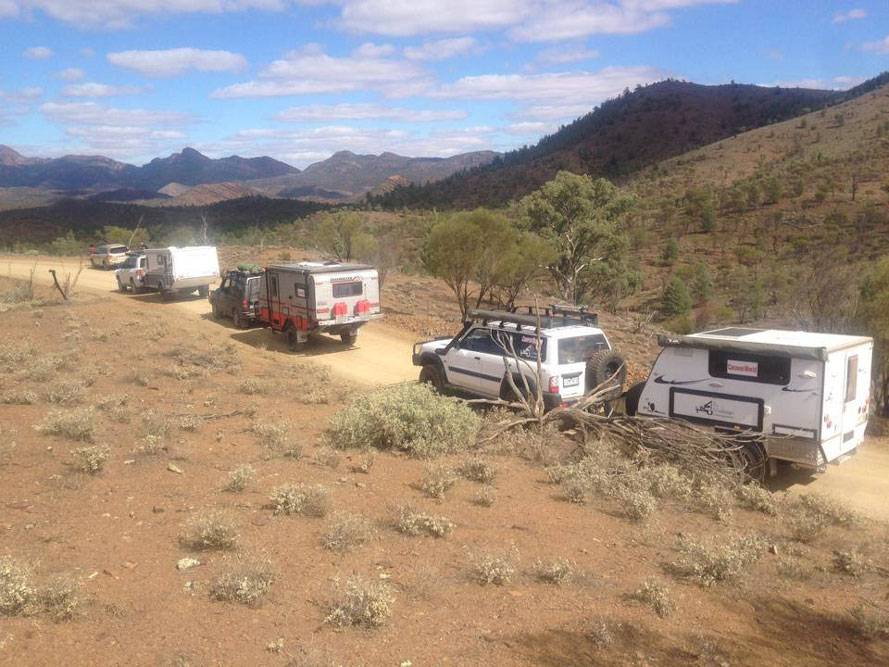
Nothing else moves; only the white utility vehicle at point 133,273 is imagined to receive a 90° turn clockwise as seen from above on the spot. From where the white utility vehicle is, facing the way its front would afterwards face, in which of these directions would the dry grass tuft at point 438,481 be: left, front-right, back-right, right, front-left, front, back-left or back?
back-right

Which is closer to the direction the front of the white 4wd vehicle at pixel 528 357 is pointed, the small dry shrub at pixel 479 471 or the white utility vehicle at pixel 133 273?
the white utility vehicle

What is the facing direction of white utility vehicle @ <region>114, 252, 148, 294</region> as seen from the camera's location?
facing away from the viewer and to the left of the viewer

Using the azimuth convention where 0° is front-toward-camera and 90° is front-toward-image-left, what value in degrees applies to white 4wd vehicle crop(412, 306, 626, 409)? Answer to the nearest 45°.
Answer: approximately 135°

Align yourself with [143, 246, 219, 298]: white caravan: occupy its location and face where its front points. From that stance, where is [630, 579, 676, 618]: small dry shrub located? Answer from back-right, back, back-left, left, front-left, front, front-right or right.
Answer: back-left

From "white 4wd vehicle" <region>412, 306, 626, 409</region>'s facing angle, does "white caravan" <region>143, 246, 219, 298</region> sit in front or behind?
in front

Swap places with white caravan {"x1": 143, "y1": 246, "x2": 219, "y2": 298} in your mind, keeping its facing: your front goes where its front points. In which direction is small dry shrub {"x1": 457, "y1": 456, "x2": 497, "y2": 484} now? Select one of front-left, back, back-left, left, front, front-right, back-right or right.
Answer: back-left

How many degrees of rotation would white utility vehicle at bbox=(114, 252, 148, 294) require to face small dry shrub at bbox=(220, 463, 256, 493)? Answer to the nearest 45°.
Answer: approximately 135° to its left

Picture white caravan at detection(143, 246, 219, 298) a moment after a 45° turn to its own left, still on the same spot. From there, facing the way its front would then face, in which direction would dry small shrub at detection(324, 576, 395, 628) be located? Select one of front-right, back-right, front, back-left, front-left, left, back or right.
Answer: left

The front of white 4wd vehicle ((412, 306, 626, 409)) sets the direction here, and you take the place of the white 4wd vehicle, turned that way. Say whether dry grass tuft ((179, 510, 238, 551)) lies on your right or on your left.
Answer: on your left

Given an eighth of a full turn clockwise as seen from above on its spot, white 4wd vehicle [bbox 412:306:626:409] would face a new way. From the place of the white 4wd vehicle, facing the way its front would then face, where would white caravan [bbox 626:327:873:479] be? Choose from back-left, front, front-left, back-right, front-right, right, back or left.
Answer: back-right

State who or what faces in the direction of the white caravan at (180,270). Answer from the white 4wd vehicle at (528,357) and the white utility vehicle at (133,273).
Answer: the white 4wd vehicle

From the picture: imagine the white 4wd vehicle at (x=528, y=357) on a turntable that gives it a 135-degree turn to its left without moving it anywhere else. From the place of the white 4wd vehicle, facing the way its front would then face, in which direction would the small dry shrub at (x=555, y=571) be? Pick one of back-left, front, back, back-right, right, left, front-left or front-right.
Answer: front

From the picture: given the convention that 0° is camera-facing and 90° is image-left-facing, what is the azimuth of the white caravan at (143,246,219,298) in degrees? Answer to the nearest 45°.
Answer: approximately 135°

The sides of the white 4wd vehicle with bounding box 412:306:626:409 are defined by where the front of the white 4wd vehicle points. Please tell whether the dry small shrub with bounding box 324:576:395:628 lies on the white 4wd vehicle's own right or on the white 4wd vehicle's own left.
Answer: on the white 4wd vehicle's own left

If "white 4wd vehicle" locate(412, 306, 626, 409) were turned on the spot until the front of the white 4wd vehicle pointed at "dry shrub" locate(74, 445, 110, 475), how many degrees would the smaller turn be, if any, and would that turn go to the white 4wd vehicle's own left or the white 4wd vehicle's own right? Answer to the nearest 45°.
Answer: approximately 90° to the white 4wd vehicle's own left
